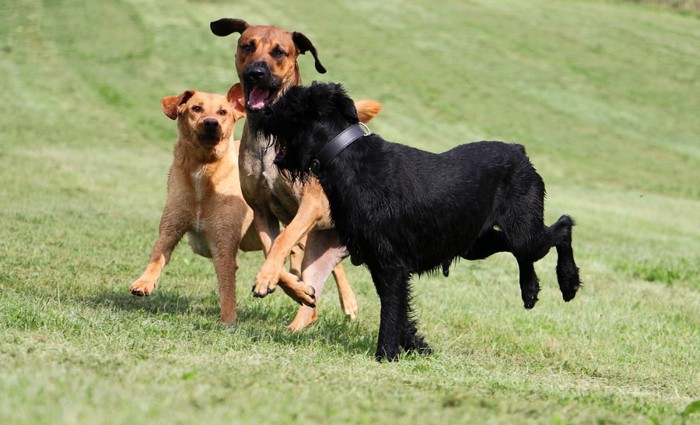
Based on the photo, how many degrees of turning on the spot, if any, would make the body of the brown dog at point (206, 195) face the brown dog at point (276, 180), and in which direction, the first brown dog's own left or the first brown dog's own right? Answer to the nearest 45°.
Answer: approximately 90° to the first brown dog's own left

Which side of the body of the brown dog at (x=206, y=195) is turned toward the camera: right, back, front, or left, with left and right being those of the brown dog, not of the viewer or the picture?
front

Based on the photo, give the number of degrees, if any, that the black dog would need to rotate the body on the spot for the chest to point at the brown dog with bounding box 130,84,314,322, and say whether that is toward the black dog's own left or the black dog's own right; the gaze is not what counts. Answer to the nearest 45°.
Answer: approximately 45° to the black dog's own right

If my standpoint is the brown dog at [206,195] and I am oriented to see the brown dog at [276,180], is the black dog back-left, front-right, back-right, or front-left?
front-right

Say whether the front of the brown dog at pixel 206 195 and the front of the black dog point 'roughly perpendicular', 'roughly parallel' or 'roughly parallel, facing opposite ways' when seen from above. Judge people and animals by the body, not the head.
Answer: roughly perpendicular

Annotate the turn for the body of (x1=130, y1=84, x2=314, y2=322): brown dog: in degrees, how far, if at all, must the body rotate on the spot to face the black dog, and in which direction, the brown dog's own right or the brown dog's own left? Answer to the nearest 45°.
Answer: approximately 45° to the brown dog's own left

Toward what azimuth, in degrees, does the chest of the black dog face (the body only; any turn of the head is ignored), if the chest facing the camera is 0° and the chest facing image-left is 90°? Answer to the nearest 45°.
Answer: approximately 90°

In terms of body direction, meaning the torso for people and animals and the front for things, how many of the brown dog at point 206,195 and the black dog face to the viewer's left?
1
